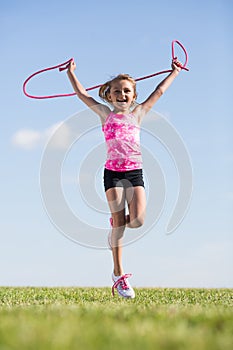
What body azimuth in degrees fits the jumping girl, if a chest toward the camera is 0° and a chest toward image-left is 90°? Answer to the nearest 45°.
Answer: approximately 0°
